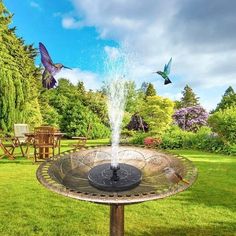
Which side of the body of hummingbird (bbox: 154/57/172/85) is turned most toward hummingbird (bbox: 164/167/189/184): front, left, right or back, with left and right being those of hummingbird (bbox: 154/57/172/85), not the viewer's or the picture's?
left

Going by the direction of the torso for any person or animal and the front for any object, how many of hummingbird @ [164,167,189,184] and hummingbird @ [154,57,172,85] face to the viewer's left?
2

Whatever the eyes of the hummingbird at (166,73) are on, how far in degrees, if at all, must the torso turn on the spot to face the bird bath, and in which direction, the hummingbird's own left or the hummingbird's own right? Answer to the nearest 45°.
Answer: approximately 90° to the hummingbird's own left

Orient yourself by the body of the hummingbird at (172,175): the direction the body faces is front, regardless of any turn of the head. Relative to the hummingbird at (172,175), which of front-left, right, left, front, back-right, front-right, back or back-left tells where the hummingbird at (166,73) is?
right

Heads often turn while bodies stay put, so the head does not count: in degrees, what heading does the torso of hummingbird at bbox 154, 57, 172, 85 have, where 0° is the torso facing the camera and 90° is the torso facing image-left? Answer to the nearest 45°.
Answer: approximately 90°

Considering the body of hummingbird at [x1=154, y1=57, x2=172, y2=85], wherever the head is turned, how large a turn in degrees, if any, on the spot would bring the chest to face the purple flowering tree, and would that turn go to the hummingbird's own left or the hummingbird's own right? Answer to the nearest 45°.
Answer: approximately 90° to the hummingbird's own right

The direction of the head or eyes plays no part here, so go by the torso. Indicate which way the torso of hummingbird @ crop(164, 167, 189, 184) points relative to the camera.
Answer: to the viewer's left

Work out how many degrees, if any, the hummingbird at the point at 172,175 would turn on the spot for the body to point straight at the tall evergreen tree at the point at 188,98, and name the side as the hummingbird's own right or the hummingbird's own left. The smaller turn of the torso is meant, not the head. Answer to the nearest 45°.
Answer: approximately 90° to the hummingbird's own right

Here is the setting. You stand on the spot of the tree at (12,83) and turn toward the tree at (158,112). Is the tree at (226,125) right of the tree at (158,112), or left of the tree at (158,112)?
right
